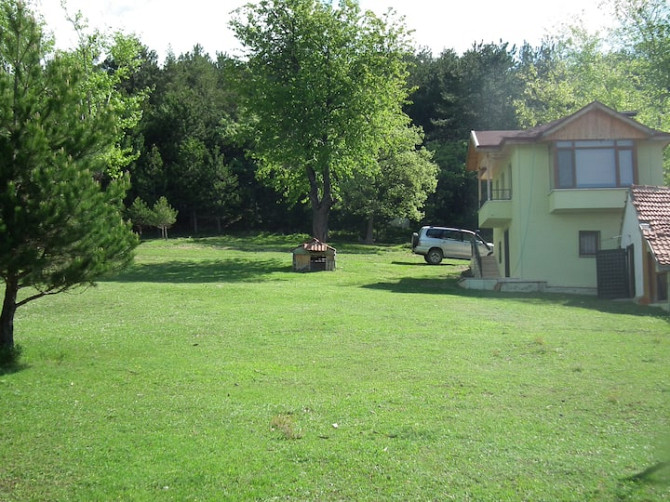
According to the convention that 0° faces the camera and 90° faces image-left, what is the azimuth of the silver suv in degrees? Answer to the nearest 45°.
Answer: approximately 270°

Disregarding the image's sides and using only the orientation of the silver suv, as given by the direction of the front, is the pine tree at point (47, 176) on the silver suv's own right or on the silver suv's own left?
on the silver suv's own right

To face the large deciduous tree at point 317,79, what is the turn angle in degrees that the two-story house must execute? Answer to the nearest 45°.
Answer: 0° — it already faces it

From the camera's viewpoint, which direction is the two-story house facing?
to the viewer's left

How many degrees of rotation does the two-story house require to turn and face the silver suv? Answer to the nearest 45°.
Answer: approximately 45° to its right

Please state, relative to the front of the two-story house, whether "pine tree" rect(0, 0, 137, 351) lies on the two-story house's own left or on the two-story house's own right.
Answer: on the two-story house's own left

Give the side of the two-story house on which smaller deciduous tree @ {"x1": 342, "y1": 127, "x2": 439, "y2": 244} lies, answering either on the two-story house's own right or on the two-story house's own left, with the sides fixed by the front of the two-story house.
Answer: on the two-story house's own right

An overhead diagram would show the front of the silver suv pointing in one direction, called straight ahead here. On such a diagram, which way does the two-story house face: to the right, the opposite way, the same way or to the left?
the opposite way

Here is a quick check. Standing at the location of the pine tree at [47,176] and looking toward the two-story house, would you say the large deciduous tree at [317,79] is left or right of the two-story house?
left

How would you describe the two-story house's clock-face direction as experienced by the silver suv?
The two-story house is roughly at 2 o'clock from the silver suv.

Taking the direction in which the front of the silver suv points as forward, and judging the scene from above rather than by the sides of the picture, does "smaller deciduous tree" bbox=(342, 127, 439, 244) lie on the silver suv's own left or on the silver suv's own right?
on the silver suv's own left

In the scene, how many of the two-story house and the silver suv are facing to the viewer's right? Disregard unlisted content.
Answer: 1
